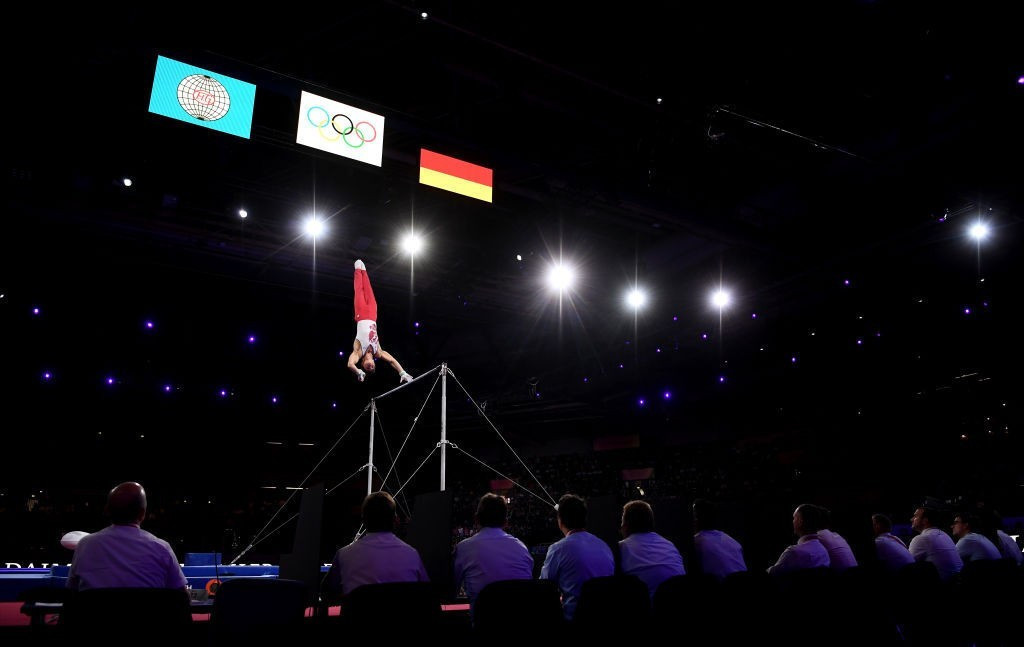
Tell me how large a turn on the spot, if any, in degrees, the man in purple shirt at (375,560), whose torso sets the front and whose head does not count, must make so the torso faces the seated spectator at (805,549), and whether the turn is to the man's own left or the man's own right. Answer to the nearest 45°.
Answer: approximately 90° to the man's own right

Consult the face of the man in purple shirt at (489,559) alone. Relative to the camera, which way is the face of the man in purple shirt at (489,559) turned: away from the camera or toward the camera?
away from the camera

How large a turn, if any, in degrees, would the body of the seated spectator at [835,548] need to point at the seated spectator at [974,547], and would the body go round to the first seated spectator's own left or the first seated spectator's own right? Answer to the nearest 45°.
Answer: approximately 90° to the first seated spectator's own right

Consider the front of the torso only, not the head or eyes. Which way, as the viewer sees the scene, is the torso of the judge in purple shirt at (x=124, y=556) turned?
away from the camera

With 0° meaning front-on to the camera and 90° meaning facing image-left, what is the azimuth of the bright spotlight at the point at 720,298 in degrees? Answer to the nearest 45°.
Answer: approximately 0°

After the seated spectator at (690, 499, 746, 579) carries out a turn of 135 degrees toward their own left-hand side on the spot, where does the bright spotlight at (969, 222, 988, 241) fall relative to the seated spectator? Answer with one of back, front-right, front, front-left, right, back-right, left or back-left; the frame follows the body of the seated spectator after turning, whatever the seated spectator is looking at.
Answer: back-left

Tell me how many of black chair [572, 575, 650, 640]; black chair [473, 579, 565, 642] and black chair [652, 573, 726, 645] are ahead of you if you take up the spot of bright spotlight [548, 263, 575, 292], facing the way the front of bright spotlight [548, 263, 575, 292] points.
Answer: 3

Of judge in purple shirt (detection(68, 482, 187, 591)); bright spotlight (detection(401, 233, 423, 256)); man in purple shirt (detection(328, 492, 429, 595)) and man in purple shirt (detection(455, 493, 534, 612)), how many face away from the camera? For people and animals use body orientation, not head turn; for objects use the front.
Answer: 3

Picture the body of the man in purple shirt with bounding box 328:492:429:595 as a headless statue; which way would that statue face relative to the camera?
away from the camera

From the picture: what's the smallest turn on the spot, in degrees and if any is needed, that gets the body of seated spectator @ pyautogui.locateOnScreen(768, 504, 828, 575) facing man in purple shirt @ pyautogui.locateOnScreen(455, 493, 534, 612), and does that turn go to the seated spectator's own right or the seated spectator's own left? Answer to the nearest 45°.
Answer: approximately 90° to the seated spectator's own left

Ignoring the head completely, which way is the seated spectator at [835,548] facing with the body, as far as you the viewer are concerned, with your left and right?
facing away from the viewer and to the left of the viewer

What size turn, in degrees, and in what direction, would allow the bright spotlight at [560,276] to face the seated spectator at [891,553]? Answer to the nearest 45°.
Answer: approximately 45° to its left
